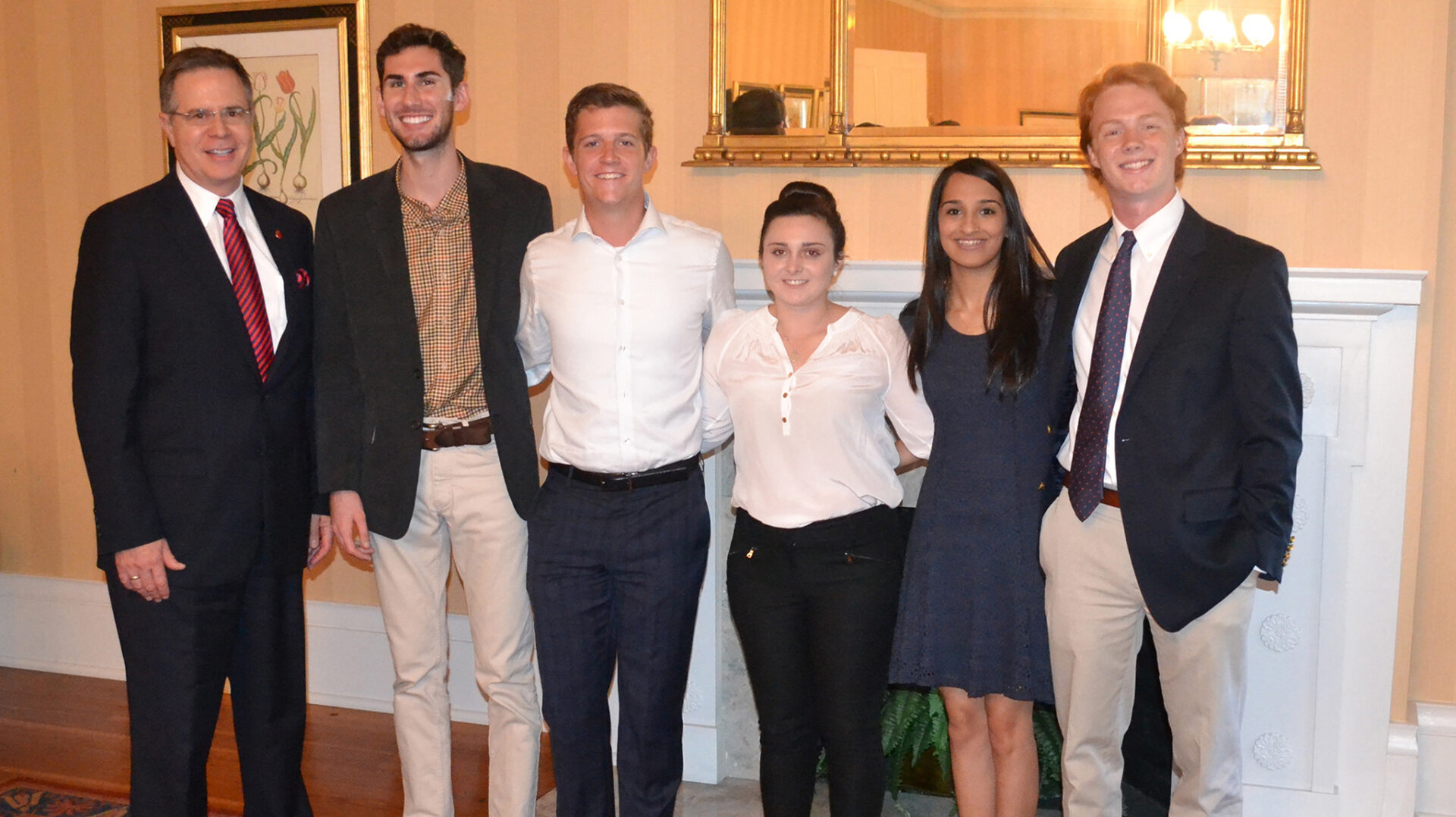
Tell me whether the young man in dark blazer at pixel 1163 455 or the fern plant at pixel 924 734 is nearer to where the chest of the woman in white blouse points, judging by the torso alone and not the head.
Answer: the young man in dark blazer

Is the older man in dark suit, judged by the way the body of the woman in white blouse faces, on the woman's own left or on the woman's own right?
on the woman's own right

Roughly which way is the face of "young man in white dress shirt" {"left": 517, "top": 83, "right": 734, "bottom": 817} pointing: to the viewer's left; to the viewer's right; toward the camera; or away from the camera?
toward the camera

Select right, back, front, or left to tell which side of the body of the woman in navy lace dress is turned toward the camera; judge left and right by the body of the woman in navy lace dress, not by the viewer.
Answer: front

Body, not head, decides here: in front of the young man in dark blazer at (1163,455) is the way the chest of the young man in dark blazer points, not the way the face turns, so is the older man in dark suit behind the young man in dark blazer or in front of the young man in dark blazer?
in front

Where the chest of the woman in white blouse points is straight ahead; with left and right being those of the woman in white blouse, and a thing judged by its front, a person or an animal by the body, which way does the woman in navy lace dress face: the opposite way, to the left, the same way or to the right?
the same way

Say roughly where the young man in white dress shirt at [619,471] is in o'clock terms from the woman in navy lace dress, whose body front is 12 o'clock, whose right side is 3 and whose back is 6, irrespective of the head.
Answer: The young man in white dress shirt is roughly at 3 o'clock from the woman in navy lace dress.

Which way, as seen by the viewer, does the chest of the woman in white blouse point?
toward the camera

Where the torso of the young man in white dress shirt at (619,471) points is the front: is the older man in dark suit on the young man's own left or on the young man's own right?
on the young man's own right

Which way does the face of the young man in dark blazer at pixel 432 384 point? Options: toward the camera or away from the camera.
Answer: toward the camera

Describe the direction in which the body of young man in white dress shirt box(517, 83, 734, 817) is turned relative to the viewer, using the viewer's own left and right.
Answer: facing the viewer
